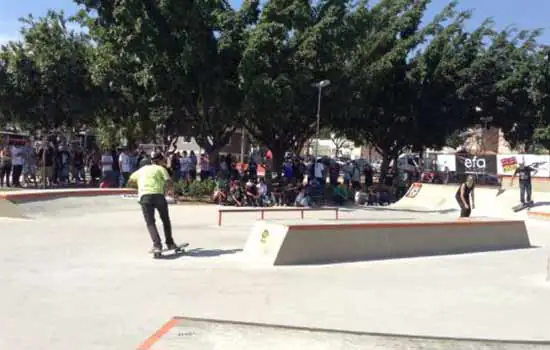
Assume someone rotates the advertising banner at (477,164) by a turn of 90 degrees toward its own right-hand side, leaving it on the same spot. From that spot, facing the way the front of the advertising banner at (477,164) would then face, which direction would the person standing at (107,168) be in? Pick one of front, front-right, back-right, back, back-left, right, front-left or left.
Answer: front-left

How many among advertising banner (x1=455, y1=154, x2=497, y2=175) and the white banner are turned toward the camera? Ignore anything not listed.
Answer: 2

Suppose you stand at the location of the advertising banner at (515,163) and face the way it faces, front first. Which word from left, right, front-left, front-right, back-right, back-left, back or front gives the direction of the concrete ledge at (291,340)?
front

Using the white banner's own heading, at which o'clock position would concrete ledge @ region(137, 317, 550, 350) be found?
The concrete ledge is roughly at 12 o'clock from the white banner.

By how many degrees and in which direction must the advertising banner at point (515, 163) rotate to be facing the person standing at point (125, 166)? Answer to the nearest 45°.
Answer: approximately 45° to its right

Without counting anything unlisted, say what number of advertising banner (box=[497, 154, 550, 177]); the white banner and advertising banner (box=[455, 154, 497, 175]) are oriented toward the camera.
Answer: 3

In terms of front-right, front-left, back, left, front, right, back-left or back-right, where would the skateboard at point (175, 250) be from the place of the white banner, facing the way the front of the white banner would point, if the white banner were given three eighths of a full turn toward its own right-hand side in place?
back-left

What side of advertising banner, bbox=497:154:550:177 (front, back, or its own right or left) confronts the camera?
front

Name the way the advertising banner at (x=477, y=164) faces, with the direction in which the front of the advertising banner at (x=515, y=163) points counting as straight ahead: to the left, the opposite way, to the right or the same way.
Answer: the same way

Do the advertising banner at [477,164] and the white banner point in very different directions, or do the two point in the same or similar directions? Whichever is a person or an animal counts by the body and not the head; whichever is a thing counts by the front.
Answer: same or similar directions

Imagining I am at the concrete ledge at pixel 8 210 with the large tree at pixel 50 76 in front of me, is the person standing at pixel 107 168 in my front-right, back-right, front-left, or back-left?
front-right

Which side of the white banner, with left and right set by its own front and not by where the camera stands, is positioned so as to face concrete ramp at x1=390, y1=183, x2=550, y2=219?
front

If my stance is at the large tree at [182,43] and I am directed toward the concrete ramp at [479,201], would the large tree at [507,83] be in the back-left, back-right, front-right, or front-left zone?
front-left

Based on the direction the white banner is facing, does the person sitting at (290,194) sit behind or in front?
in front

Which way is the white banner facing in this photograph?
toward the camera

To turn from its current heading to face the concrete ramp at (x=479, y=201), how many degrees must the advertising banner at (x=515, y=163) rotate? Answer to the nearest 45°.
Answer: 0° — it already faces it

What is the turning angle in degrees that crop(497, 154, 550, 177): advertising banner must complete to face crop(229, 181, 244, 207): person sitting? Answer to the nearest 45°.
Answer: approximately 45° to its right

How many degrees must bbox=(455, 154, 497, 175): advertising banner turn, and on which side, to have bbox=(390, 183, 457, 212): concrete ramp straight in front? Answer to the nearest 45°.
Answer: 0° — it already faces it

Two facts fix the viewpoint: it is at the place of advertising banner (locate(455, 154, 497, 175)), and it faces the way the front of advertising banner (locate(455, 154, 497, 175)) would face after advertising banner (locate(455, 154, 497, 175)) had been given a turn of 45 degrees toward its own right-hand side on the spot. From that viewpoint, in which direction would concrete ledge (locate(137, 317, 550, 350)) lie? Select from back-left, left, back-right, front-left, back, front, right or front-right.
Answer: front-left
